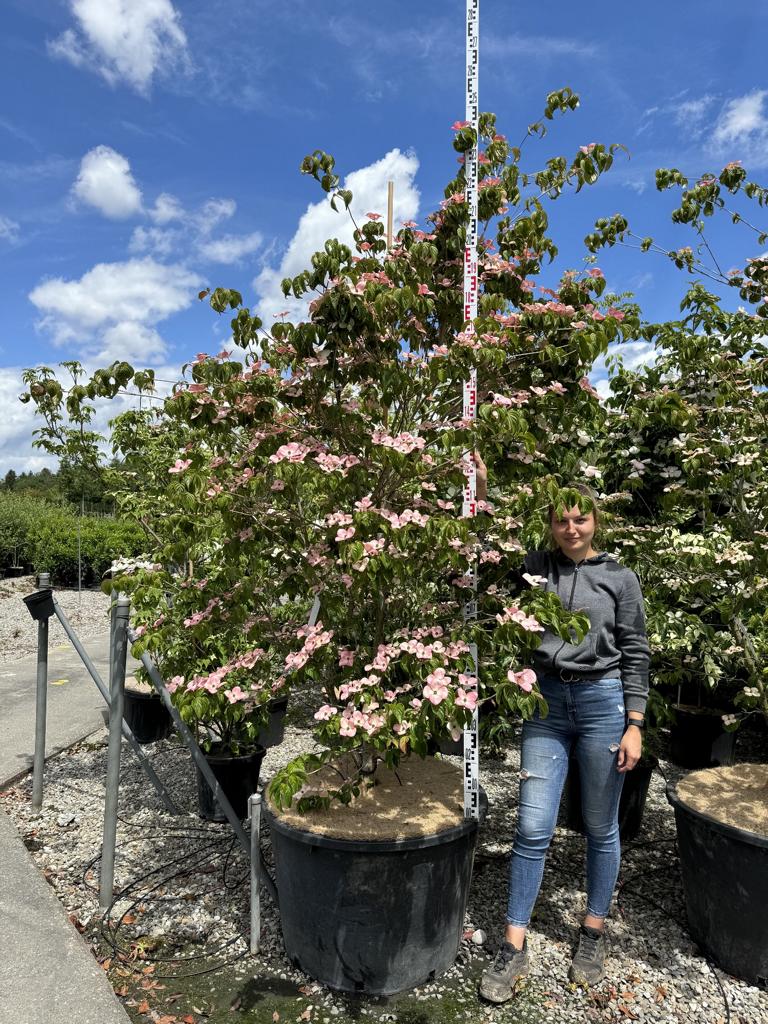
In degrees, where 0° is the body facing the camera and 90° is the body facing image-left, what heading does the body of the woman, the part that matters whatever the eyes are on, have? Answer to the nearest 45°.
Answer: approximately 0°

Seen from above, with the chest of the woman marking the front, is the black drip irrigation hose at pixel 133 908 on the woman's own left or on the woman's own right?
on the woman's own right

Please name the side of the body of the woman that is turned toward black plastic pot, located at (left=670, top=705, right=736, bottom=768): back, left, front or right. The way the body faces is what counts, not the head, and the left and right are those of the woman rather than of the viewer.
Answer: back

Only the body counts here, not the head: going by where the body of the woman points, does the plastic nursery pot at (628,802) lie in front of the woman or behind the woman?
behind

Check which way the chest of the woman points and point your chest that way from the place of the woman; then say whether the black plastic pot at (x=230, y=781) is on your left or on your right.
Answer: on your right

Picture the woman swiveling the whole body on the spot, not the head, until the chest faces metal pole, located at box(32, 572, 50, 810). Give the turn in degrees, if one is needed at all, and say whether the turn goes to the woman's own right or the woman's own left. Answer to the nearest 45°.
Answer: approximately 90° to the woman's own right

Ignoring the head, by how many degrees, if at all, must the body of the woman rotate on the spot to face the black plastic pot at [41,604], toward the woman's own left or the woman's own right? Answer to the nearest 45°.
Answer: approximately 90° to the woman's own right

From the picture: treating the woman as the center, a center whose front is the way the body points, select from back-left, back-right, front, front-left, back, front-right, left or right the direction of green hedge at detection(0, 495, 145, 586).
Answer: back-right

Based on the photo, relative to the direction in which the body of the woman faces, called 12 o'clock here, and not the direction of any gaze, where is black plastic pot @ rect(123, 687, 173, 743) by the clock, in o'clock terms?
The black plastic pot is roughly at 4 o'clock from the woman.
